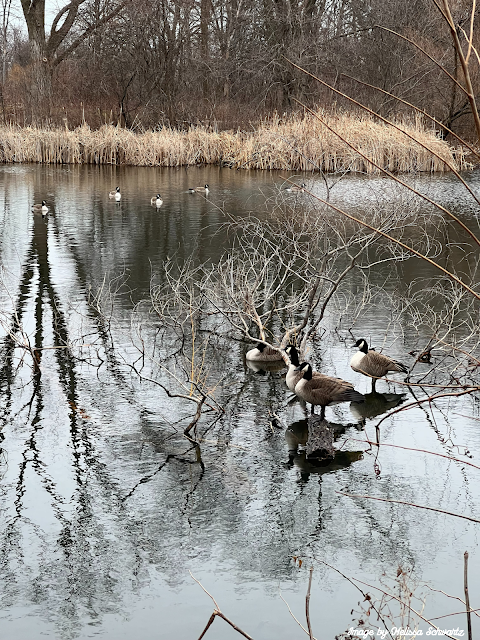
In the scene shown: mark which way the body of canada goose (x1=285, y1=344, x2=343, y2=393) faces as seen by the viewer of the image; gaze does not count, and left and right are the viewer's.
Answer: facing to the left of the viewer

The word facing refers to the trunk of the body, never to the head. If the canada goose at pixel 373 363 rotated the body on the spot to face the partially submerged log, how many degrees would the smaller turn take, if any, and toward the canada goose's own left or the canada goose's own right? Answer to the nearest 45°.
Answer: approximately 90° to the canada goose's own left

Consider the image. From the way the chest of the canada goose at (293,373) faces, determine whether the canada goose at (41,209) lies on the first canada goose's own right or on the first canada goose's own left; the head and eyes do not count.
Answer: on the first canada goose's own right

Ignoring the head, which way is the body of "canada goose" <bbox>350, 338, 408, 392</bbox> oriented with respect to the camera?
to the viewer's left

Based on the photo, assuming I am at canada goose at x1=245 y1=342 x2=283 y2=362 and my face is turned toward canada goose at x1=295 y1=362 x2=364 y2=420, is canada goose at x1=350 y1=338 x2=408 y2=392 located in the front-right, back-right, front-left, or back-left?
front-left
